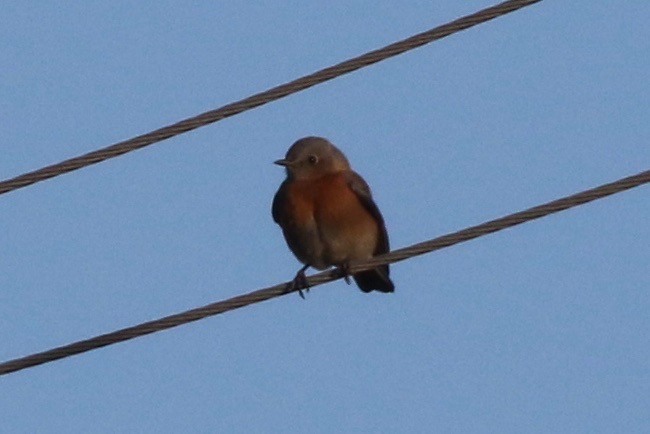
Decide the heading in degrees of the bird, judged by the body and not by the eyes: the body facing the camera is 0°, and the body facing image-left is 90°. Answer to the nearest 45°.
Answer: approximately 45°
